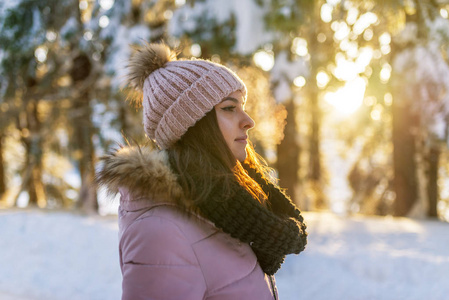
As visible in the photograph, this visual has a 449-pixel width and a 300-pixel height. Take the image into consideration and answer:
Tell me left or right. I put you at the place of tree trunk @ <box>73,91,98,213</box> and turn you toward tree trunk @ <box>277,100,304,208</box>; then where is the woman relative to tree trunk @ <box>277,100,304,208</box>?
right

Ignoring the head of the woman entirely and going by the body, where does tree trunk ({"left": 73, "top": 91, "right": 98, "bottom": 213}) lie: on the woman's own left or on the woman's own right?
on the woman's own left

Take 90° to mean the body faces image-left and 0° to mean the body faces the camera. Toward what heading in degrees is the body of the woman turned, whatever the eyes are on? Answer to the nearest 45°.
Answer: approximately 270°

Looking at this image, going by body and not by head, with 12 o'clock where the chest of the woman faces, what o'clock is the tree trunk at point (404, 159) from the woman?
The tree trunk is roughly at 10 o'clock from the woman.

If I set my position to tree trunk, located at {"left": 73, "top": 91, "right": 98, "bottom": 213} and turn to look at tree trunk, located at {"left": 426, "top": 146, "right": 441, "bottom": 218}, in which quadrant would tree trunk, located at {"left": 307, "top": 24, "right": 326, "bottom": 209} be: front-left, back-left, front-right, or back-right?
front-left

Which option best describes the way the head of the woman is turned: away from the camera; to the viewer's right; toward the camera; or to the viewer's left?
to the viewer's right

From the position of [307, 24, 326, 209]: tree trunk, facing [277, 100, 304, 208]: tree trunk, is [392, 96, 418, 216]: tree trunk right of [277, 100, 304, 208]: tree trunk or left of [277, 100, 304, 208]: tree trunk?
left

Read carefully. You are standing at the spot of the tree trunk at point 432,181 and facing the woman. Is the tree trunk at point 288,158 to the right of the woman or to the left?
right

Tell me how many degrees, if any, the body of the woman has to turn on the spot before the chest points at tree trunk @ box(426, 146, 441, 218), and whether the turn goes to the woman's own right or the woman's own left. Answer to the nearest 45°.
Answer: approximately 45° to the woman's own left
